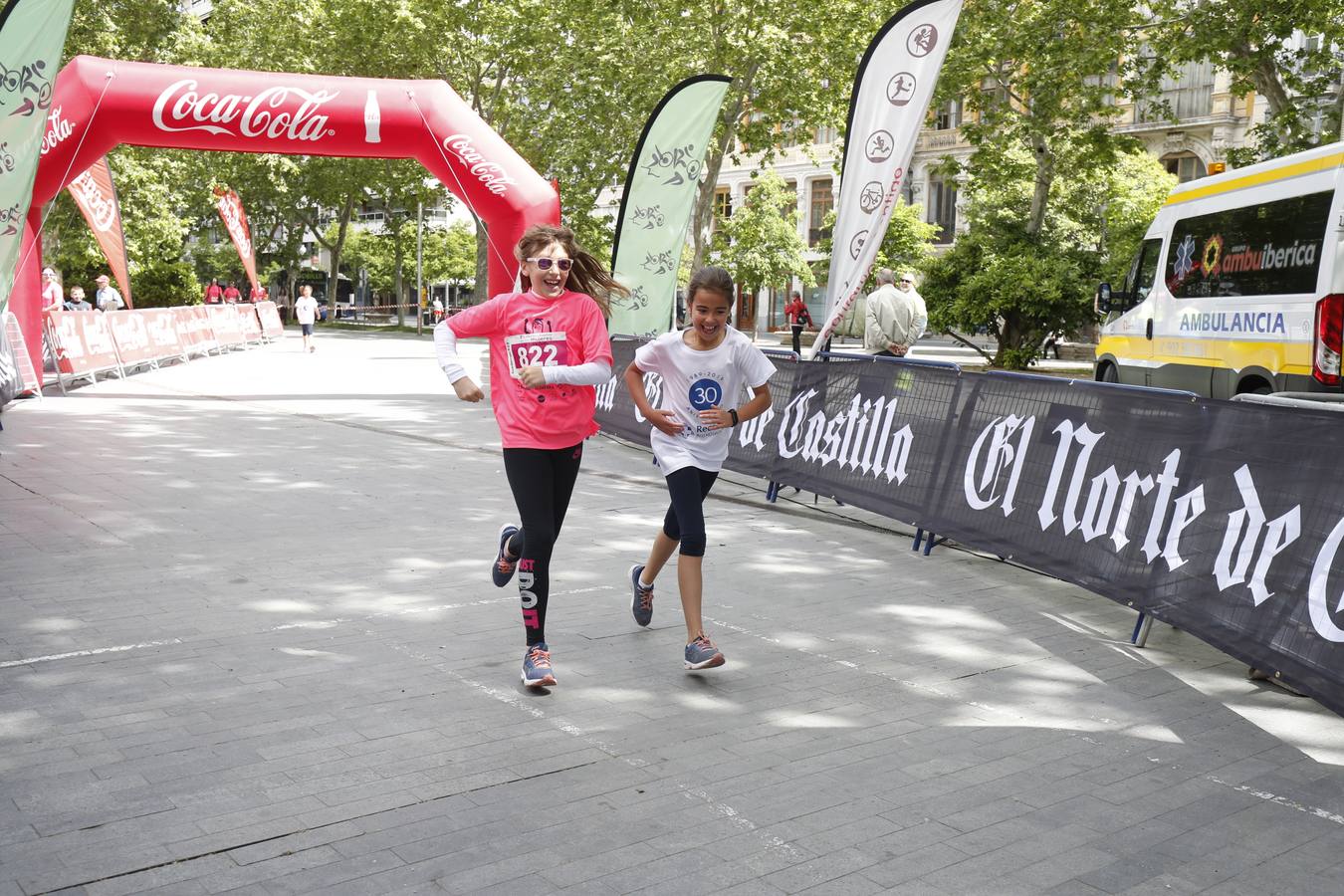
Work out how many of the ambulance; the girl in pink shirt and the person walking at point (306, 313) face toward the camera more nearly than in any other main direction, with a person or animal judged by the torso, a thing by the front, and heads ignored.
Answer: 2

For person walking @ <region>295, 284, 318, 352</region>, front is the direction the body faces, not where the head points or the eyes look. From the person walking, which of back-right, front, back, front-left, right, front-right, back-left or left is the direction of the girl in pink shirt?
front

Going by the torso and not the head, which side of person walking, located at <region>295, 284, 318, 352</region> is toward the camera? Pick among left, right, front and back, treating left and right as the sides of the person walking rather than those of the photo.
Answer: front

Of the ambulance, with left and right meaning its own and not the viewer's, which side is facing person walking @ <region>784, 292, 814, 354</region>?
front

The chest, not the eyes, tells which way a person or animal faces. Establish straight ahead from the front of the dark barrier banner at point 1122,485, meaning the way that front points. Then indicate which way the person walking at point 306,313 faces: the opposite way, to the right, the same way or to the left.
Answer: to the left

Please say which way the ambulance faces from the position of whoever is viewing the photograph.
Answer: facing away from the viewer and to the left of the viewer

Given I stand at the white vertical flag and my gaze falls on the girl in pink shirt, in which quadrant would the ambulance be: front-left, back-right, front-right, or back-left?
back-left

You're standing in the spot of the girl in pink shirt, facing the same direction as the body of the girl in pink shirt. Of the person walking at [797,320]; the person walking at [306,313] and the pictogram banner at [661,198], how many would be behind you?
3

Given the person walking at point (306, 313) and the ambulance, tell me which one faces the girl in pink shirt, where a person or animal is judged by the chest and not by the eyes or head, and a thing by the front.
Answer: the person walking

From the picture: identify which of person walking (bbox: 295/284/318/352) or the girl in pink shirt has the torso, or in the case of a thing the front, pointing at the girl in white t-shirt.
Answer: the person walking

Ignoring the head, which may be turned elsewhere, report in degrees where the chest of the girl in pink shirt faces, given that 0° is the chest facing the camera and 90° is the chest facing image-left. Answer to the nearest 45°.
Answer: approximately 0°

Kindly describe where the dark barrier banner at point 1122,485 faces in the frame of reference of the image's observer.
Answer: facing the viewer and to the left of the viewer

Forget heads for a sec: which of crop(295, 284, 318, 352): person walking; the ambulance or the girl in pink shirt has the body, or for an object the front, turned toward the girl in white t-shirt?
the person walking

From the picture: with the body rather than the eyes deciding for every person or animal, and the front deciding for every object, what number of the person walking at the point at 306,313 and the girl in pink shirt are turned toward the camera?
2
